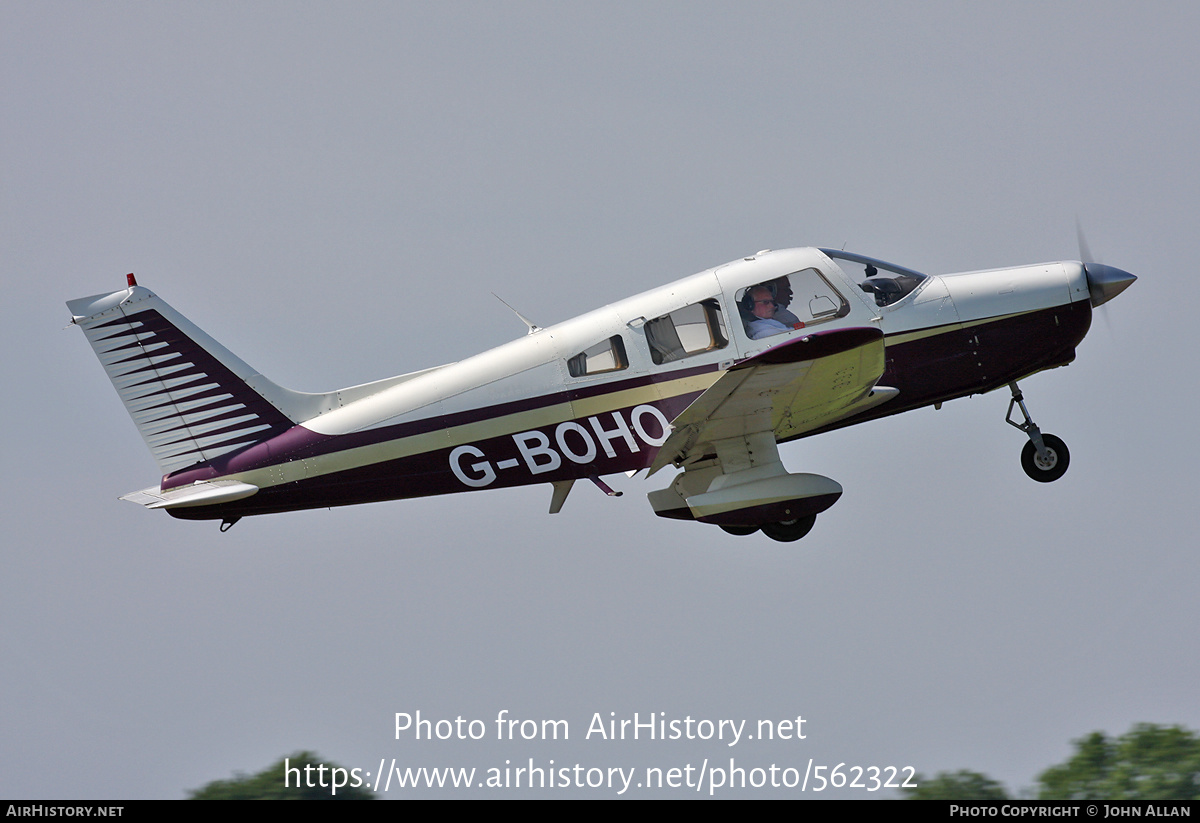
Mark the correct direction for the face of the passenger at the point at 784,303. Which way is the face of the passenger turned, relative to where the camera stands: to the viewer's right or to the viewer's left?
to the viewer's right

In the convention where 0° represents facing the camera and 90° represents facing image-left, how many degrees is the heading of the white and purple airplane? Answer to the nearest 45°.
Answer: approximately 270°

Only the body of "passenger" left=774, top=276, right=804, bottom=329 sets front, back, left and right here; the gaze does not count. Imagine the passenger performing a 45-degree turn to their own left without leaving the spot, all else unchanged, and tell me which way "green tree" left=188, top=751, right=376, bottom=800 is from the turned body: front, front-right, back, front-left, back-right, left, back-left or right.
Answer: left

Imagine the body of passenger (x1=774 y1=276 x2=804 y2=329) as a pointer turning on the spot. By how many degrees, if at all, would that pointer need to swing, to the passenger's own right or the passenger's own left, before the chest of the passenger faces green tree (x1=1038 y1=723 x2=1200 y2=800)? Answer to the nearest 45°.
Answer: approximately 45° to the passenger's own left

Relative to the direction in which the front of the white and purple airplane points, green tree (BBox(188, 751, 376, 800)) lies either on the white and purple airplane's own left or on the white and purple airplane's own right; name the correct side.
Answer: on the white and purple airplane's own left

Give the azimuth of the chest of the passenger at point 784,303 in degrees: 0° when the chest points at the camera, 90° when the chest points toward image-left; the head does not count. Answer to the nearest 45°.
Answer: approximately 270°
